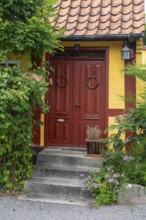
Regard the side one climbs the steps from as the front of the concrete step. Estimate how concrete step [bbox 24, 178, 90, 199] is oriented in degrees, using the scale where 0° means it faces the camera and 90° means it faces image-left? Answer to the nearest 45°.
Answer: approximately 0°

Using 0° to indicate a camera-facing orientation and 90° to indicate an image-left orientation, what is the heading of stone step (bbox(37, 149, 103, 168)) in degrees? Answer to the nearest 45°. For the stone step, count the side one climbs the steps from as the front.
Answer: approximately 0°

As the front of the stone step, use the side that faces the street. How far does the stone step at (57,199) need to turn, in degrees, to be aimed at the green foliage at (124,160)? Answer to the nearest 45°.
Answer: approximately 90° to its left
